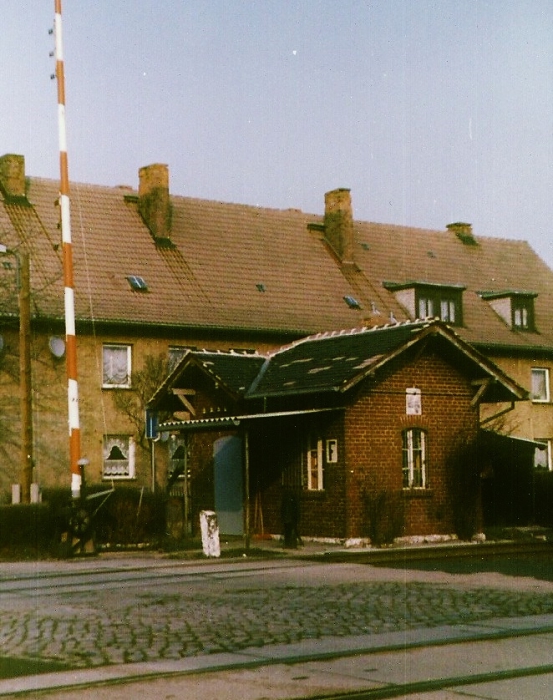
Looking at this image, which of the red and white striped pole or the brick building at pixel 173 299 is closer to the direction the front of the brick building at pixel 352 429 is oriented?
the red and white striped pole

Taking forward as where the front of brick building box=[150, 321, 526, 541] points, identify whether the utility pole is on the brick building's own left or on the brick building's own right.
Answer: on the brick building's own right

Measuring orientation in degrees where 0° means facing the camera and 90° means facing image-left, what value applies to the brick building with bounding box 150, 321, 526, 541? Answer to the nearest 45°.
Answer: approximately 45°

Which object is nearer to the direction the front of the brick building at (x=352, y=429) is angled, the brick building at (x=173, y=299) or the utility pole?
the utility pole

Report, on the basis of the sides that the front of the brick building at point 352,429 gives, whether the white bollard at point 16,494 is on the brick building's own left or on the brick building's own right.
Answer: on the brick building's own right

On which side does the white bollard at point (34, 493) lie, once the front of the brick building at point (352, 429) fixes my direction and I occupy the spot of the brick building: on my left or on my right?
on my right

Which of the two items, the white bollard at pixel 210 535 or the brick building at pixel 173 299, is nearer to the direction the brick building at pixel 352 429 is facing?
the white bollard
